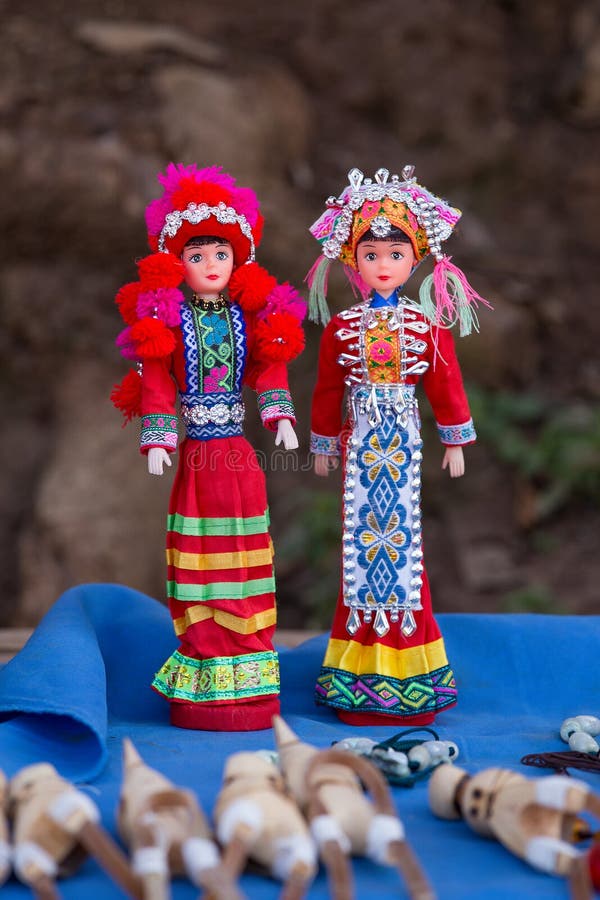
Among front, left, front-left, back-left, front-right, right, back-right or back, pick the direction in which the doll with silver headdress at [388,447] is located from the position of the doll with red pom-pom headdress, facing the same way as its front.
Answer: left

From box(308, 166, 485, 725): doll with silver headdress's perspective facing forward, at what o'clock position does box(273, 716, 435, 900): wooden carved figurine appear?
The wooden carved figurine is roughly at 12 o'clock from the doll with silver headdress.

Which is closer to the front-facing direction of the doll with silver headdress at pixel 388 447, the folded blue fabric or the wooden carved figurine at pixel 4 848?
the wooden carved figurine

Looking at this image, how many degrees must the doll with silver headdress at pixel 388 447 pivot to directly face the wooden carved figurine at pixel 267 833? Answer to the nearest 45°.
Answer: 0° — it already faces it

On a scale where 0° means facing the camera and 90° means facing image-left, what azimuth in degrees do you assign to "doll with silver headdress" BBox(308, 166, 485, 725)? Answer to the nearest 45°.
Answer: approximately 0°

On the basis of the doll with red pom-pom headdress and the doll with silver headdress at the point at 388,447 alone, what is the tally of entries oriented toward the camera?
2

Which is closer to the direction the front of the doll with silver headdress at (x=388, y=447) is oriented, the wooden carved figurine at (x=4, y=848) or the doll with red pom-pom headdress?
the wooden carved figurine

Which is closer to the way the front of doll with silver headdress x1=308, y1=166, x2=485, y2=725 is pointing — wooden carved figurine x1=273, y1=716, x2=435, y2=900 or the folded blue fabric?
the wooden carved figurine

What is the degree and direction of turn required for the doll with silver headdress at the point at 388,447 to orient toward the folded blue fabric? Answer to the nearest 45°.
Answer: approximately 90° to its right
